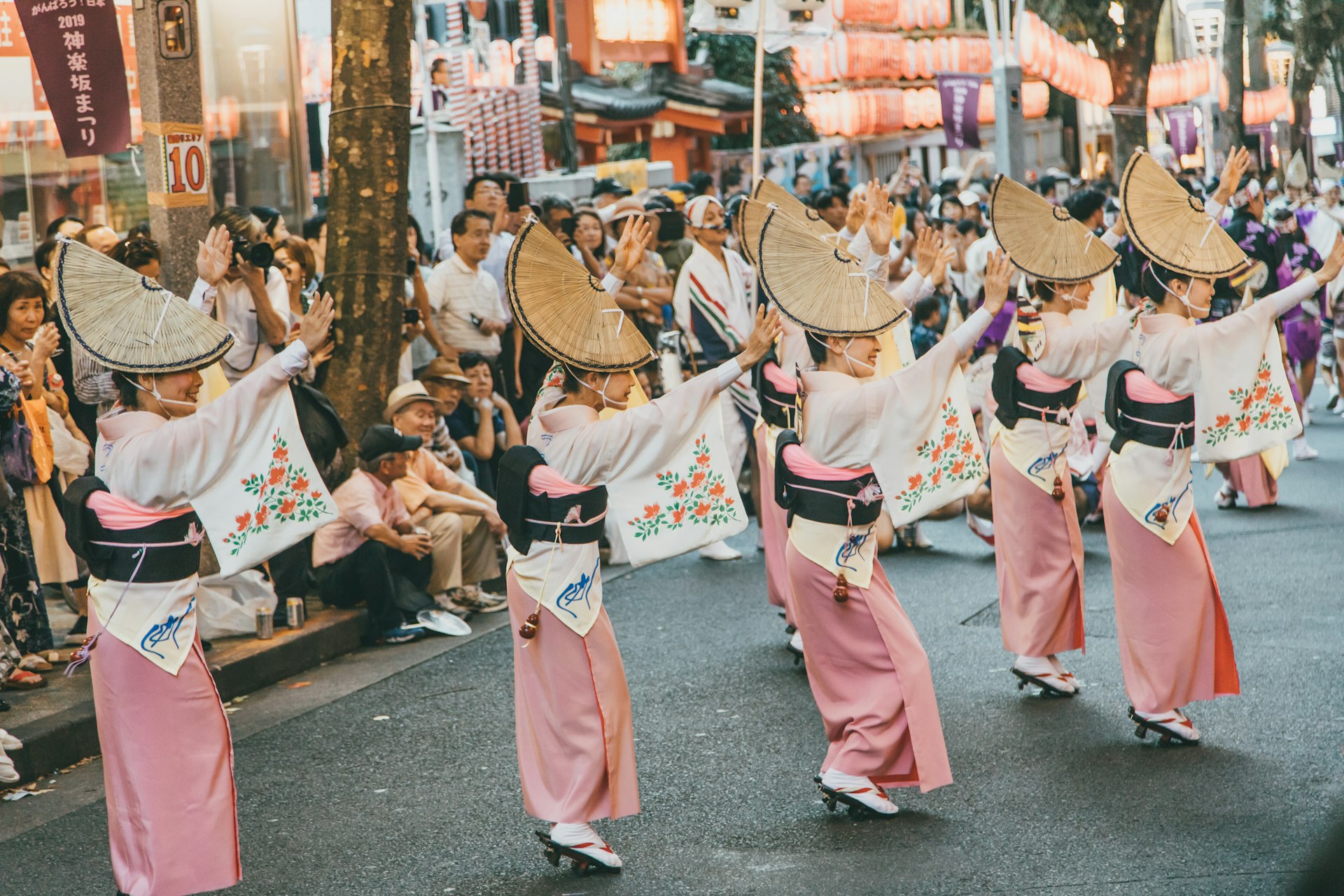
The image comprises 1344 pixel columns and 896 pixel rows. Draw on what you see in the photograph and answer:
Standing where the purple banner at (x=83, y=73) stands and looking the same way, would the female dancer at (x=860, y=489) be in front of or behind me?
in front

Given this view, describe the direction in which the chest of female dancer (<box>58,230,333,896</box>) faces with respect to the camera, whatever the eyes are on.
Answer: to the viewer's right

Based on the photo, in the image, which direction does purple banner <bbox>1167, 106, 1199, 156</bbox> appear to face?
toward the camera

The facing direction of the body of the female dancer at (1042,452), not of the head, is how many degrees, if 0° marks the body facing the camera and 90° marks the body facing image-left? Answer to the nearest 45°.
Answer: approximately 270°

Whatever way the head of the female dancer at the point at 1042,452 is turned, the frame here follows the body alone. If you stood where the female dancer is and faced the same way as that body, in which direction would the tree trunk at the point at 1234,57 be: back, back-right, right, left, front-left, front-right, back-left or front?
left

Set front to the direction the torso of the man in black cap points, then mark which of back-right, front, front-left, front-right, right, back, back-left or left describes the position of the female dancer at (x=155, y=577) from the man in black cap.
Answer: right

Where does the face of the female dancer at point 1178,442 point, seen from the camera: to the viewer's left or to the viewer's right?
to the viewer's right

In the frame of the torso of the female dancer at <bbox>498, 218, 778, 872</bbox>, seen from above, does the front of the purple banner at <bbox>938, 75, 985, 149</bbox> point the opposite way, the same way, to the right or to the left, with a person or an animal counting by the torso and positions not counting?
to the right

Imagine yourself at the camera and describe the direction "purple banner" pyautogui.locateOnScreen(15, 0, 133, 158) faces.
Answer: facing the viewer

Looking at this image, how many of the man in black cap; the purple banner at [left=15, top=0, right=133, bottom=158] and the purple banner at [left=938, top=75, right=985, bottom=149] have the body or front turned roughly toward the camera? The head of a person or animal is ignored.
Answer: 2

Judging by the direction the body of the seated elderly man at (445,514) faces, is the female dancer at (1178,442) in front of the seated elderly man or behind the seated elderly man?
in front

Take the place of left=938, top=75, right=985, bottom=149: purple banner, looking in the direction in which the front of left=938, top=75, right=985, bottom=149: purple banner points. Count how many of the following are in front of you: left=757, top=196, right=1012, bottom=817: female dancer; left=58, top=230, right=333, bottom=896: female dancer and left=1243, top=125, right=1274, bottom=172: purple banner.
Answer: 2

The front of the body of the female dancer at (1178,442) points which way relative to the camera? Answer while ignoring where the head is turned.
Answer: to the viewer's right

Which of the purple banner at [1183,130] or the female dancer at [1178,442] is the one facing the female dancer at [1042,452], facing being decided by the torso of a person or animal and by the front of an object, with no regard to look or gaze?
the purple banner
